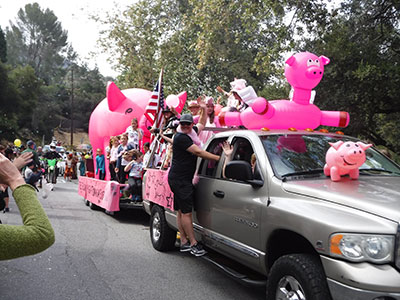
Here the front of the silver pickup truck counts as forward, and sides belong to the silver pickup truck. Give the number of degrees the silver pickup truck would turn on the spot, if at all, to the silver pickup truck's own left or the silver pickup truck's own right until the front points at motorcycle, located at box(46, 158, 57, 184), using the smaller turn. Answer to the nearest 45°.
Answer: approximately 180°

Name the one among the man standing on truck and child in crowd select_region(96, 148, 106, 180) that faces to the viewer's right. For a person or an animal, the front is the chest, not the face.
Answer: the man standing on truck

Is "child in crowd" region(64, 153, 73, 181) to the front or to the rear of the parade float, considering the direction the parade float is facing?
to the rear

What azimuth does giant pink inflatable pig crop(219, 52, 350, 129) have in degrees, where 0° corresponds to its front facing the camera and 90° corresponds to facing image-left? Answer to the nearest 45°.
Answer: approximately 315°

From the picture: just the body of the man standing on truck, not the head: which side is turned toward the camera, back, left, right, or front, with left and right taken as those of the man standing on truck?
right

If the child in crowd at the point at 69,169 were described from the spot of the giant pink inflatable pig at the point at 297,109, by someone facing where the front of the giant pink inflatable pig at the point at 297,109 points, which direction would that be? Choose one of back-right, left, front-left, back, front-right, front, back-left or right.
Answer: back
